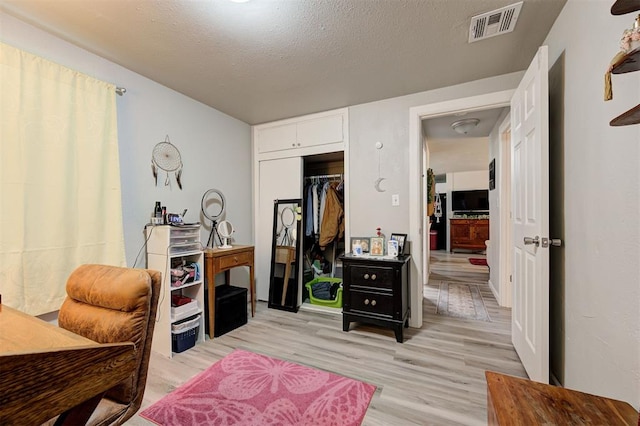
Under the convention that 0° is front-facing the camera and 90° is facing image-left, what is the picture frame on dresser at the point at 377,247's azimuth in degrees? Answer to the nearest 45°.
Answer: approximately 0°

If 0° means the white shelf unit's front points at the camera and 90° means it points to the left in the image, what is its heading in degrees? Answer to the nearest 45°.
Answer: approximately 315°

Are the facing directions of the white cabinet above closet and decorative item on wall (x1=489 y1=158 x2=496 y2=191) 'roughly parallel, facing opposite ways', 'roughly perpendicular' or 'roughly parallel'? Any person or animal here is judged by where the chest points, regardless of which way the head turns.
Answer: roughly perpendicular

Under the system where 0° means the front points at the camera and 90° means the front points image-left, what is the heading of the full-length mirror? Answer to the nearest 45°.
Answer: approximately 45°

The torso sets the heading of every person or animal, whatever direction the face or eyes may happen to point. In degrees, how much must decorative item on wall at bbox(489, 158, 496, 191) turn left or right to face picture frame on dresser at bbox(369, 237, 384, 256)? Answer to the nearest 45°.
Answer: approximately 45° to its left

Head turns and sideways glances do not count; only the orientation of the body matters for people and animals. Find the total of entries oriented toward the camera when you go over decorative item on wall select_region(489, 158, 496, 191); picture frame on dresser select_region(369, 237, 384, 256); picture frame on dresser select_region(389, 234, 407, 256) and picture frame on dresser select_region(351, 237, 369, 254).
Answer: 3

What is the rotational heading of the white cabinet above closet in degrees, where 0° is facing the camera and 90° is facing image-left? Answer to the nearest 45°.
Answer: approximately 45°
